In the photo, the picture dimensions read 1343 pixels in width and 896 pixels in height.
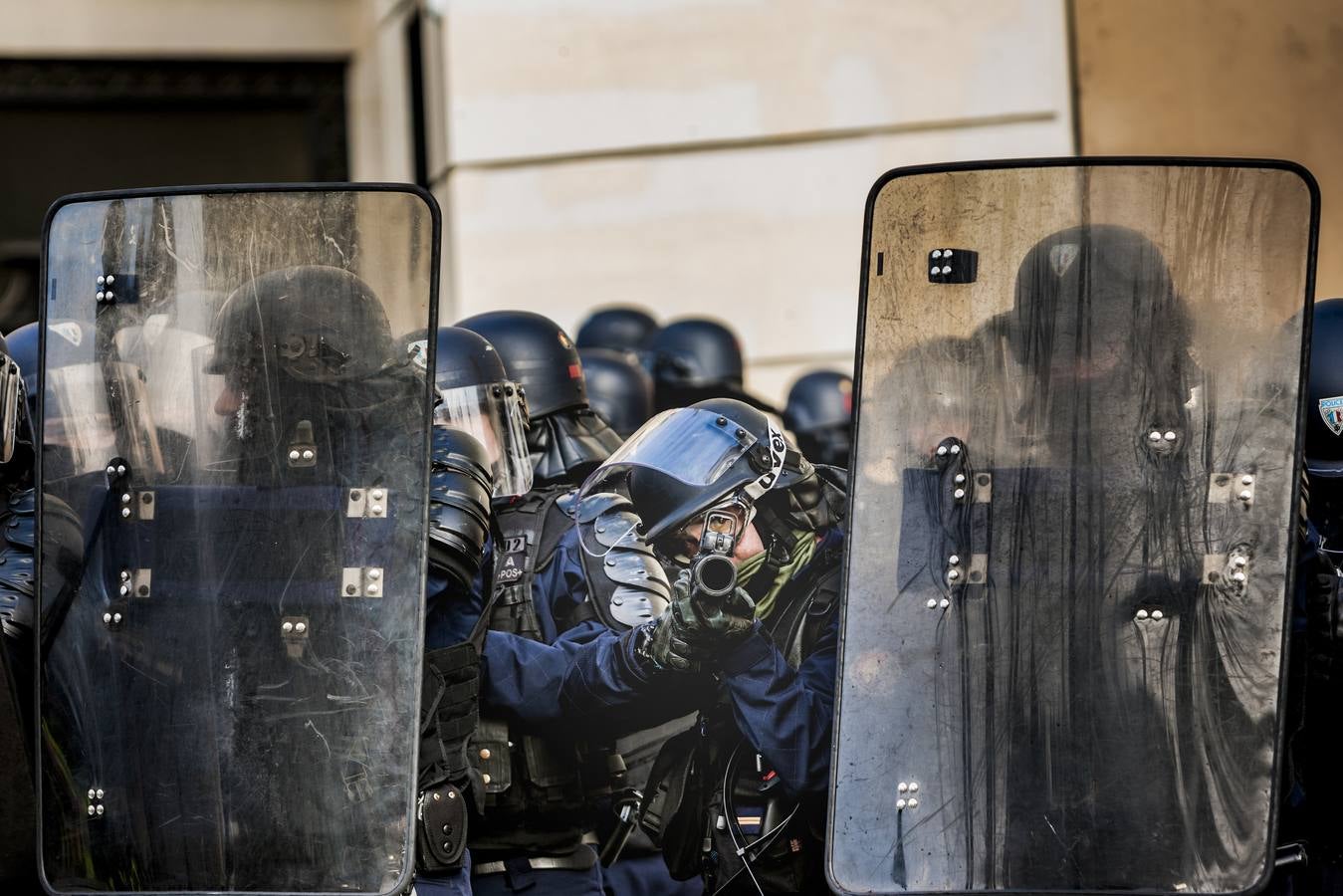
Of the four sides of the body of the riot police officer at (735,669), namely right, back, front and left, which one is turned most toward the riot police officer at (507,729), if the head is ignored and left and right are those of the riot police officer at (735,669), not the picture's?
right

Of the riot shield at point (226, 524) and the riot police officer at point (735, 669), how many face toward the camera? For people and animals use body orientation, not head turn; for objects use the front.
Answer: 2

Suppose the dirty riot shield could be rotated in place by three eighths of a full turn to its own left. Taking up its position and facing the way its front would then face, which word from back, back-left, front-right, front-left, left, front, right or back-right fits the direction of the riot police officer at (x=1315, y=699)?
front

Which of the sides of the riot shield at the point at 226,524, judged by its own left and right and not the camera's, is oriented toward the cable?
left

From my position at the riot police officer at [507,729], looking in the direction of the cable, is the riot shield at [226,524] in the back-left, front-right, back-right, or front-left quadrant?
back-right

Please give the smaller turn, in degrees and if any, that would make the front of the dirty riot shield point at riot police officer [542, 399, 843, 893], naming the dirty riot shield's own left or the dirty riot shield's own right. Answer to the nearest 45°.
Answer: approximately 90° to the dirty riot shield's own right

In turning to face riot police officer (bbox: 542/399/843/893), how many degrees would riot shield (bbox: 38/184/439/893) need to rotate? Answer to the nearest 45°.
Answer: approximately 90° to its left

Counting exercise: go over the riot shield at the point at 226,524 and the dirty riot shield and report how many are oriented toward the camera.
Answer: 2

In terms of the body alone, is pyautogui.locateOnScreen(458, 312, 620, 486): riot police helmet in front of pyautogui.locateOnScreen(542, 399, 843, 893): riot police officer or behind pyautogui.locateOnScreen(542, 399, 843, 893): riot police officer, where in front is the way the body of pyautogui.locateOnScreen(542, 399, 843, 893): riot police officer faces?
behind

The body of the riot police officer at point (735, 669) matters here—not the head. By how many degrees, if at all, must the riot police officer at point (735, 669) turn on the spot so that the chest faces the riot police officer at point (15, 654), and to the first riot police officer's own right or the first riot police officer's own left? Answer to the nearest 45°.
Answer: approximately 90° to the first riot police officer's own right

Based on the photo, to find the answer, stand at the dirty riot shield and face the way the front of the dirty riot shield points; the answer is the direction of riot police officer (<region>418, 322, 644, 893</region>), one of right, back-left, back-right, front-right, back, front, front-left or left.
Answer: right

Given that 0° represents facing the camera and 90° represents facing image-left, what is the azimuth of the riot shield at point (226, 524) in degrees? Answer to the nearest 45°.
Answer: approximately 0°
